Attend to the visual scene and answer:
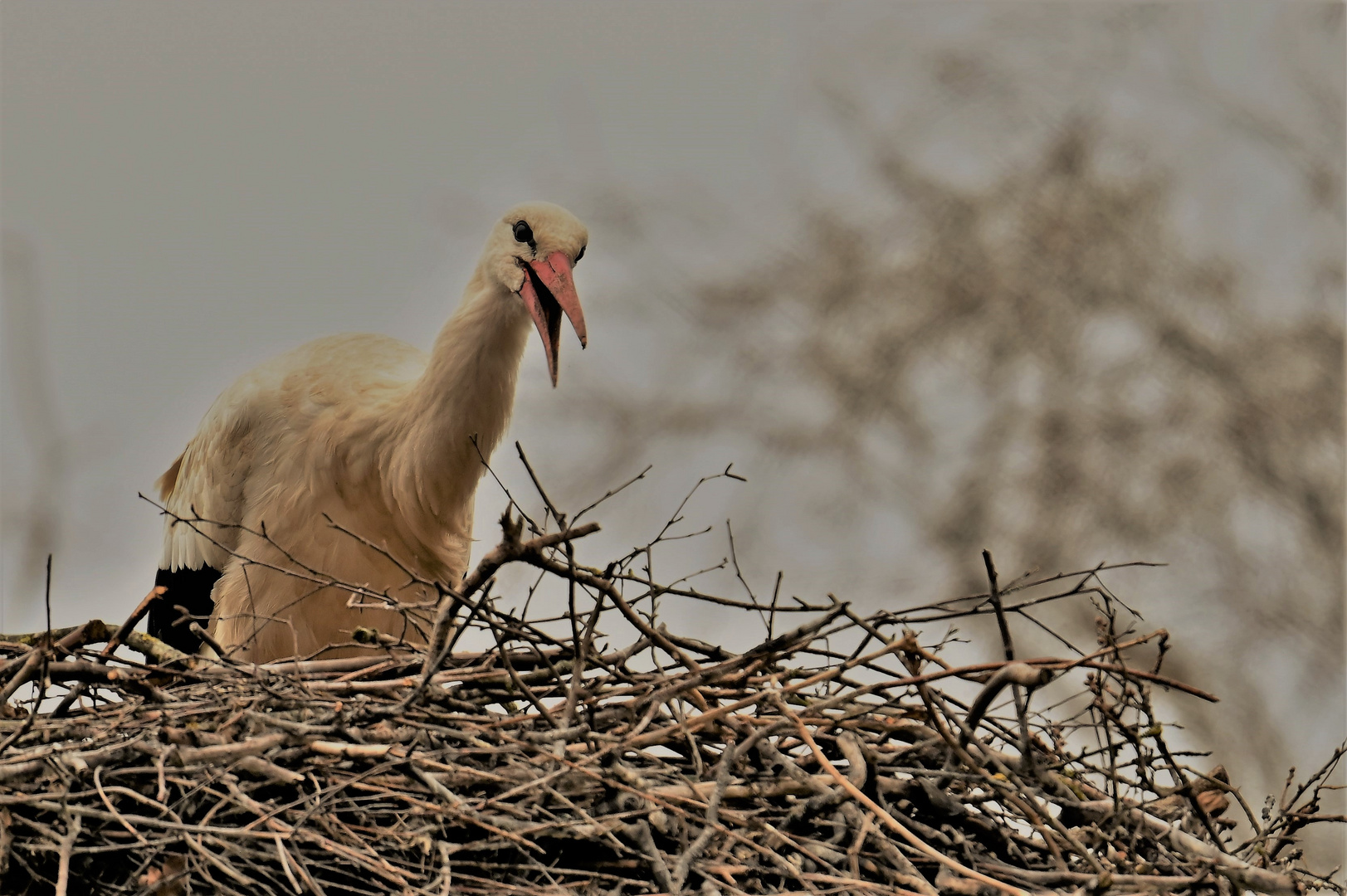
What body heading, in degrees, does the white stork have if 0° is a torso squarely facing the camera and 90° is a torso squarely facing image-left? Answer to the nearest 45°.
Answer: approximately 315°
